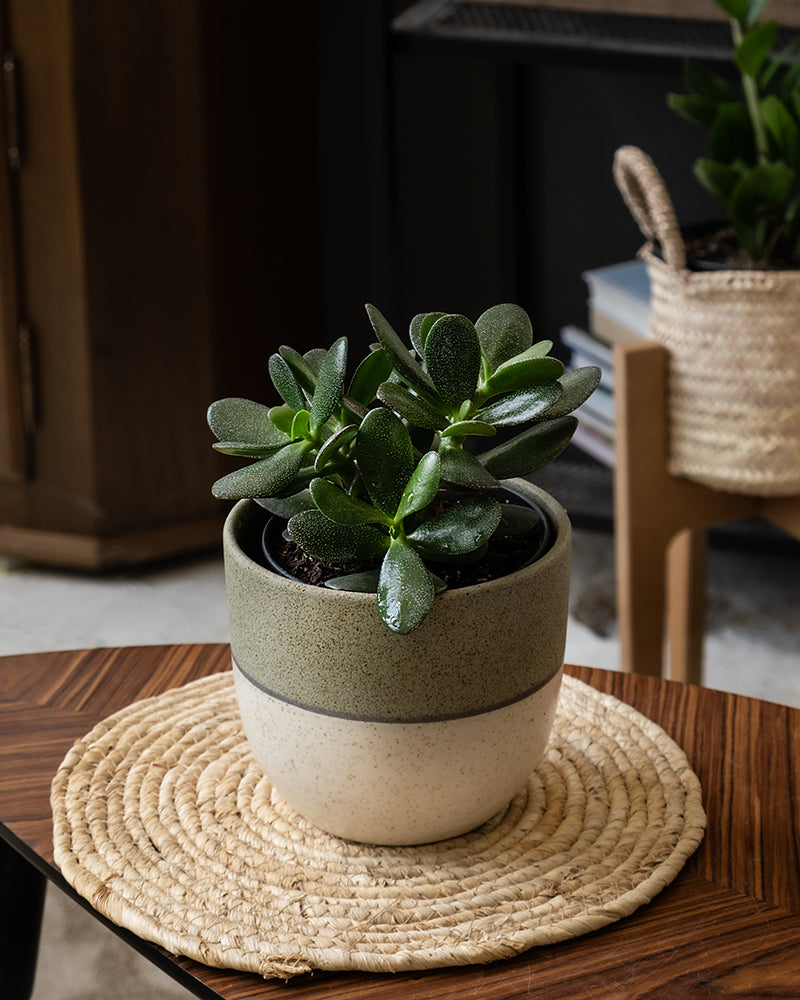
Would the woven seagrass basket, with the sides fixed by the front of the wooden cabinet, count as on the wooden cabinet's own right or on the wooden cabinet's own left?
on the wooden cabinet's own left

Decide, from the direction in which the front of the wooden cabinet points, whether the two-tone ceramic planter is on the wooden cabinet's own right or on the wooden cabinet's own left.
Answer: on the wooden cabinet's own left

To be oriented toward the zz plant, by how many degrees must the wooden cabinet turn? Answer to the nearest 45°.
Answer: approximately 90° to its left

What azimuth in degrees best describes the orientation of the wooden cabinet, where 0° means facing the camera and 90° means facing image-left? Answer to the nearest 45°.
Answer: approximately 45°

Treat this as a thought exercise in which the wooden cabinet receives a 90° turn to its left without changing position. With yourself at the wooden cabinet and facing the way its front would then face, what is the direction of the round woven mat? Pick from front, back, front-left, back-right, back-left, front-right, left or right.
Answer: front-right

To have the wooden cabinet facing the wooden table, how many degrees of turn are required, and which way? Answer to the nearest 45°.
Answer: approximately 45° to its left

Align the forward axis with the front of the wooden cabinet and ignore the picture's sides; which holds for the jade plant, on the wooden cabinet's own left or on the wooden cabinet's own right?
on the wooden cabinet's own left

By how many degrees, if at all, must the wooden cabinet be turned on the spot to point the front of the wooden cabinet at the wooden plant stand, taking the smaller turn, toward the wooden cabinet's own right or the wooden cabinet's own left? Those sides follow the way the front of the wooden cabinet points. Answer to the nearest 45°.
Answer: approximately 90° to the wooden cabinet's own left
